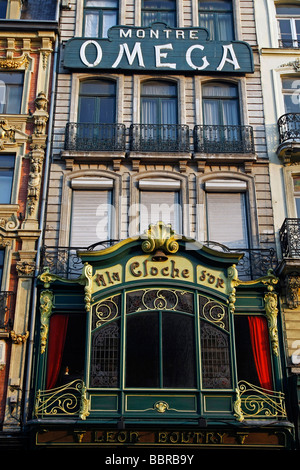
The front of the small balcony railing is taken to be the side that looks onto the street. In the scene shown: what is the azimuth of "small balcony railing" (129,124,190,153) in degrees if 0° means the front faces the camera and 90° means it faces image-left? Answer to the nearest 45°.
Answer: approximately 0°

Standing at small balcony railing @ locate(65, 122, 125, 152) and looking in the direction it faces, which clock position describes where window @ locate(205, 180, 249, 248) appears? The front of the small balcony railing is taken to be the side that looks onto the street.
The window is roughly at 9 o'clock from the small balcony railing.

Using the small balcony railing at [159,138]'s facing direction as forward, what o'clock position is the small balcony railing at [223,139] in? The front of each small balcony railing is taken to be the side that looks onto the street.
the small balcony railing at [223,139] is roughly at 9 o'clock from the small balcony railing at [159,138].

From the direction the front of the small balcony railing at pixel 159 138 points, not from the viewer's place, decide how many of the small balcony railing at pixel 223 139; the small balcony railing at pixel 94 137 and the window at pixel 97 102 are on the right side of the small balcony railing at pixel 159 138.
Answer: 2

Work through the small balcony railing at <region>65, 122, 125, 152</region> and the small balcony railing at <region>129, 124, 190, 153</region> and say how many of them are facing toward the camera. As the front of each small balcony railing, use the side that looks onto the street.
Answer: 2

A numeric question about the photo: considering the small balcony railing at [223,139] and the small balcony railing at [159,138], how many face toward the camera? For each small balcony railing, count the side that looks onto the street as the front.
2

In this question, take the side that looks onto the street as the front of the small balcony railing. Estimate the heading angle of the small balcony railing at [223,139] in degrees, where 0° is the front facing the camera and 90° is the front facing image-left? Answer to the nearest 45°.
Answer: approximately 0°
